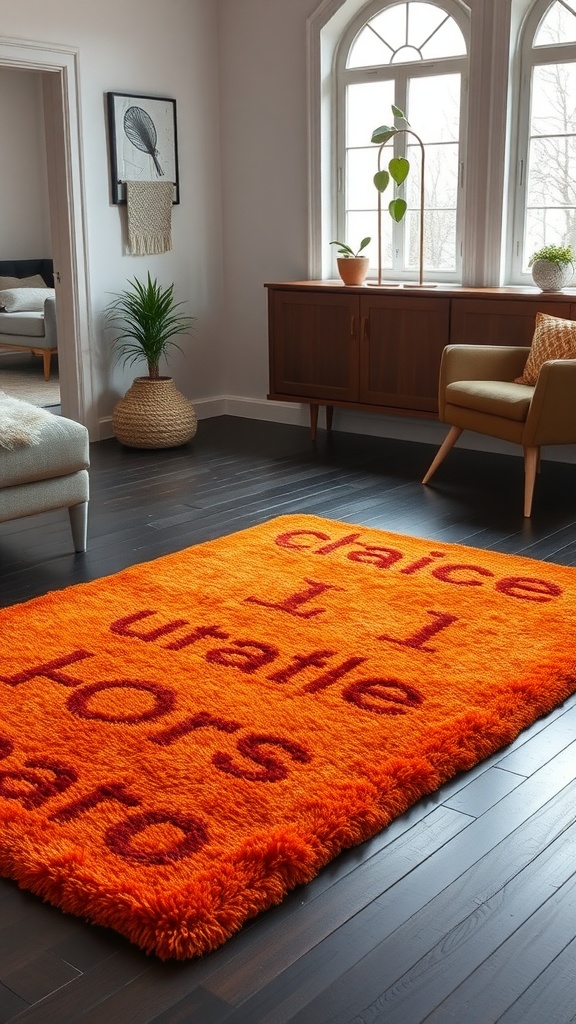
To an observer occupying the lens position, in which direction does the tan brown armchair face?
facing the viewer and to the left of the viewer

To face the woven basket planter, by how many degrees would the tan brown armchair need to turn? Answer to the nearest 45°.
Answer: approximately 90° to its right

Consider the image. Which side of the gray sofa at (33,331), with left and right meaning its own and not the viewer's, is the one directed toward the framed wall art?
front

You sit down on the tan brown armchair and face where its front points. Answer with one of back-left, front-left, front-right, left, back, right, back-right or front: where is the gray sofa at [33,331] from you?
right

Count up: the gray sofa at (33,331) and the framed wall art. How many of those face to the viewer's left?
0

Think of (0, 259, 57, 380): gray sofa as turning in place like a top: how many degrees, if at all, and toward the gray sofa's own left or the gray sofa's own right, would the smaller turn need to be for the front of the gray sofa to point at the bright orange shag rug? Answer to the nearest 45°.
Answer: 0° — it already faces it

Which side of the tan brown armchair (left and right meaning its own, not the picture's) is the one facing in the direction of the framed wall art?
right

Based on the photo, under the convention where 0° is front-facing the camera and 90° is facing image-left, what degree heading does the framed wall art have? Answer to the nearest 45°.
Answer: approximately 315°

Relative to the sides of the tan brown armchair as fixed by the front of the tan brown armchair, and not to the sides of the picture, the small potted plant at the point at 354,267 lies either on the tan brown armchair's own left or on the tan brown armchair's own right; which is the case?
on the tan brown armchair's own right

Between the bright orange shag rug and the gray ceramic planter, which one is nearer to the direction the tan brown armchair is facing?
the bright orange shag rug
